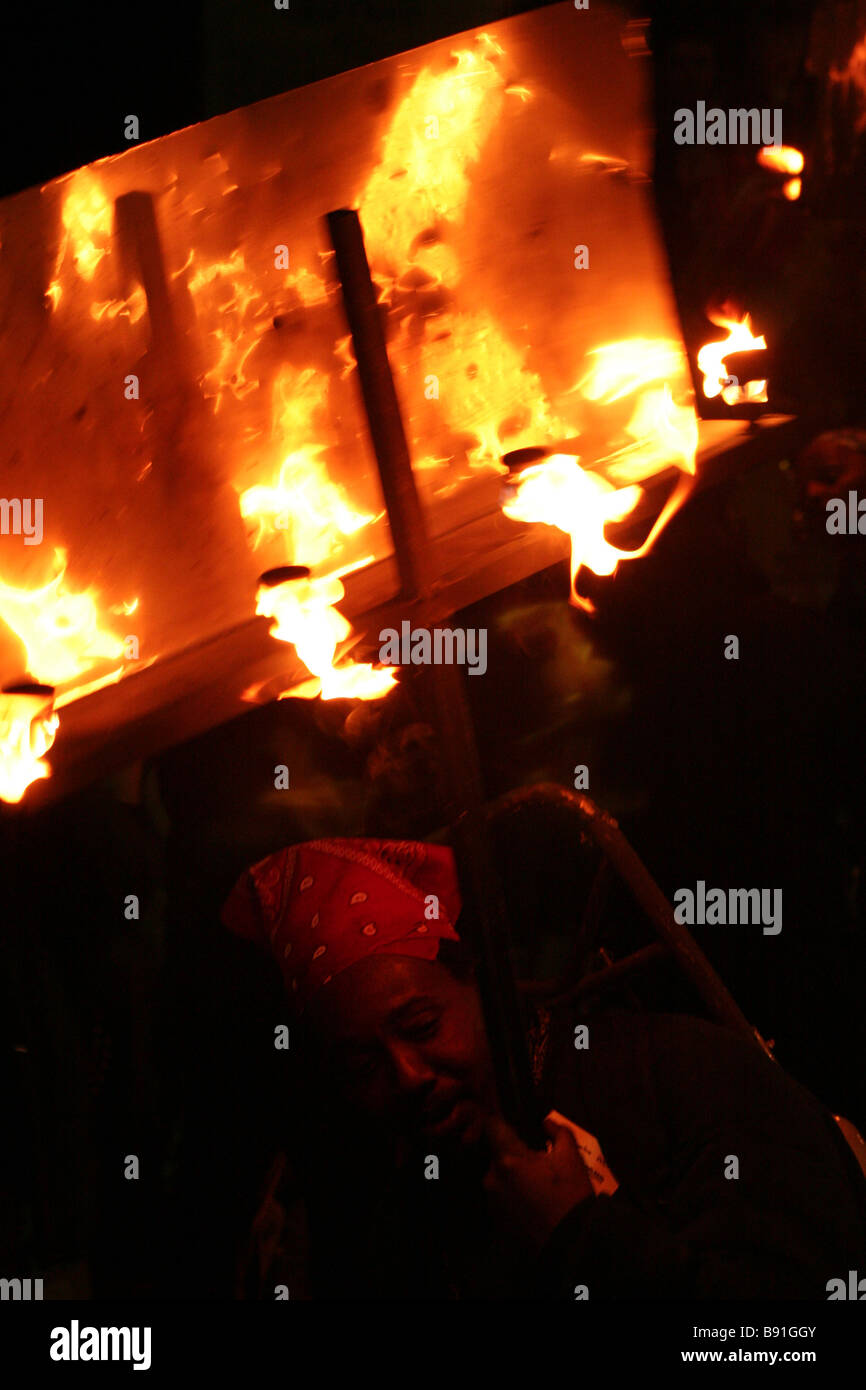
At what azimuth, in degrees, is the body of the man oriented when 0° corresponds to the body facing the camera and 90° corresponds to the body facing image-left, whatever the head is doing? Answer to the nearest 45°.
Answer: approximately 45°
